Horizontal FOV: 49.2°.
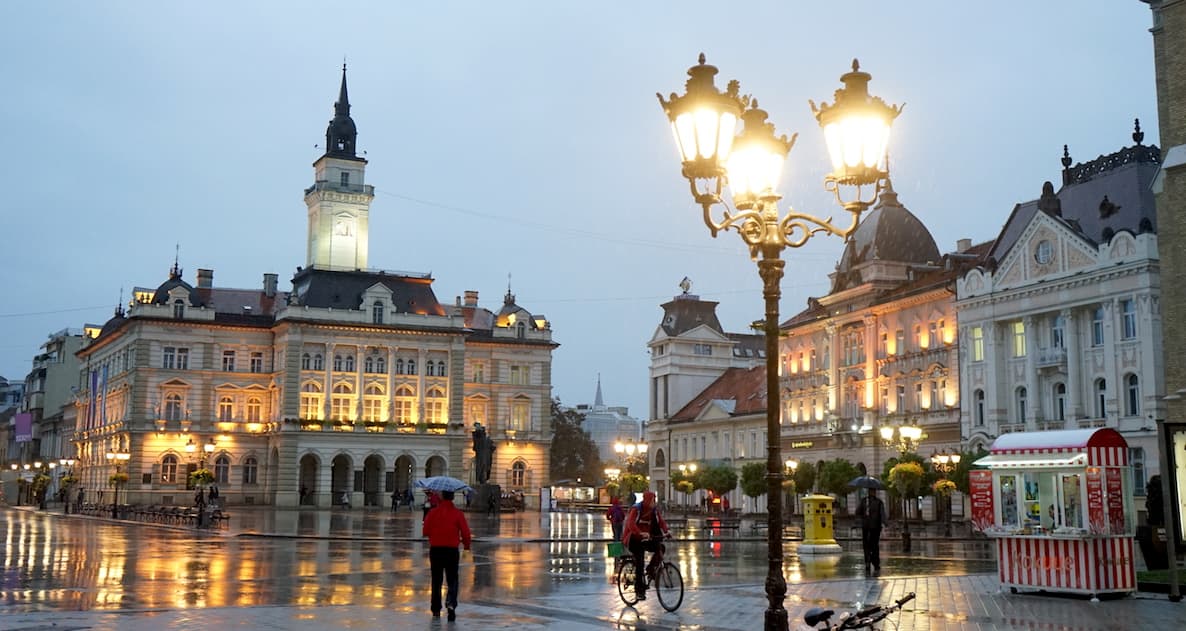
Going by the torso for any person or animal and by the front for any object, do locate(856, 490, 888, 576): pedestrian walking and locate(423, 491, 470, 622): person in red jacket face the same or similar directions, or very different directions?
very different directions

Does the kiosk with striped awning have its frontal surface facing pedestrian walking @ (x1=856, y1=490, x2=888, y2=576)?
no

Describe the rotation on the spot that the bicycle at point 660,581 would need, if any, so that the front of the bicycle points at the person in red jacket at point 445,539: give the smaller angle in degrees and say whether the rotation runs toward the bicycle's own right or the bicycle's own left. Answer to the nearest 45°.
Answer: approximately 90° to the bicycle's own right

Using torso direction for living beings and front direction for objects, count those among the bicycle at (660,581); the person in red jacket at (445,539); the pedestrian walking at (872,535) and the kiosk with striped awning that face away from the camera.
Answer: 1

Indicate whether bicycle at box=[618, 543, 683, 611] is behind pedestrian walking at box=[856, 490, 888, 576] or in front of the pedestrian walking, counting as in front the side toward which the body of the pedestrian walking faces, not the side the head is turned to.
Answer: in front

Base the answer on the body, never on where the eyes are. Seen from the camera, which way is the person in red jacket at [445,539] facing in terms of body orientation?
away from the camera

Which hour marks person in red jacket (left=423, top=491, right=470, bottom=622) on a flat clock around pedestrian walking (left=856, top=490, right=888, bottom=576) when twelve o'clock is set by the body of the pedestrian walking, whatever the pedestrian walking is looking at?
The person in red jacket is roughly at 1 o'clock from the pedestrian walking.

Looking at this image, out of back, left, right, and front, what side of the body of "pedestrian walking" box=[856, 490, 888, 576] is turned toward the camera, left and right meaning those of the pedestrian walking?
front

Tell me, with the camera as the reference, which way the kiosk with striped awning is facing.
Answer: facing the viewer and to the left of the viewer

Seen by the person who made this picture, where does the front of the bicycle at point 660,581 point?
facing the viewer and to the right of the viewer

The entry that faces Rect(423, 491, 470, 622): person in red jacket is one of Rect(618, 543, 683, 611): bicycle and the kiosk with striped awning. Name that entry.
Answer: the kiosk with striped awning

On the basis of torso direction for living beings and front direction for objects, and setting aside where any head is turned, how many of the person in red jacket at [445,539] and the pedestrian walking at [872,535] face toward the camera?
1

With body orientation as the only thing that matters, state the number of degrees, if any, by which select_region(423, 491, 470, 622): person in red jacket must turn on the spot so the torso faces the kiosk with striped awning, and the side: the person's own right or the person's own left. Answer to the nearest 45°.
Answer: approximately 90° to the person's own right

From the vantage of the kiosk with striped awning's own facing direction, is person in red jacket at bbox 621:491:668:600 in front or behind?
in front

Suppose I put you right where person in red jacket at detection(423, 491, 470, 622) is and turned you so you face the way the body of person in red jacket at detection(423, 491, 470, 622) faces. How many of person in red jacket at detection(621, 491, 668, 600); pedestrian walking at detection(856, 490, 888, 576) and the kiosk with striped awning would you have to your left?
0

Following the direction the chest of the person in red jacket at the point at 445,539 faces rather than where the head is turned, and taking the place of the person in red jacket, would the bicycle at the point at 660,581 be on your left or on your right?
on your right

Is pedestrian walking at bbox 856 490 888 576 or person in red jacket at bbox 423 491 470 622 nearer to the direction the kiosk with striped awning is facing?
the person in red jacket

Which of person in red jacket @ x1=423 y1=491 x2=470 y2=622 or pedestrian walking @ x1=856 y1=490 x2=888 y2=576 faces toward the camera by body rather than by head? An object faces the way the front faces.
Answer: the pedestrian walking

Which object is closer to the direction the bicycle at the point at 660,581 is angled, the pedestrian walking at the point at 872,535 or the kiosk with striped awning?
the kiosk with striped awning
